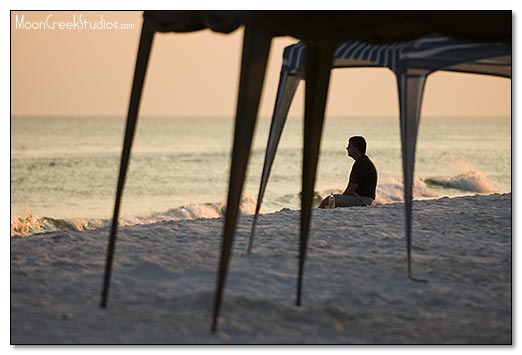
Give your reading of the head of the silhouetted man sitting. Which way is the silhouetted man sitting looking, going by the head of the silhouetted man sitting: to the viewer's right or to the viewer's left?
to the viewer's left

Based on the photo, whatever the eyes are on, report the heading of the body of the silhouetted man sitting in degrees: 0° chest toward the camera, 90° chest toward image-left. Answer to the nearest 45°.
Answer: approximately 90°

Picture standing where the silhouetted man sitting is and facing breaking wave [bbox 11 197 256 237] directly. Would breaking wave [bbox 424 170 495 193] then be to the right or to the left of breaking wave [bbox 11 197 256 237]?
right

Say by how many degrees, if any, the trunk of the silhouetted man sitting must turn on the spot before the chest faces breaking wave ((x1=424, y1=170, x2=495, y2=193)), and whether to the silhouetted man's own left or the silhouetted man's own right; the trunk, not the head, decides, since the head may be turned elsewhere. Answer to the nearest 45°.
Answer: approximately 90° to the silhouetted man's own right

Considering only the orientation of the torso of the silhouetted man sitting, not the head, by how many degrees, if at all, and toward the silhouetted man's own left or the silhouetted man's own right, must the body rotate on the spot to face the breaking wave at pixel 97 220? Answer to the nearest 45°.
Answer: approximately 45° to the silhouetted man's own right

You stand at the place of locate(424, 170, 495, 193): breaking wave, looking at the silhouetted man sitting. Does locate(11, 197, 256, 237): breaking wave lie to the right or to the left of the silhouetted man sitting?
right
